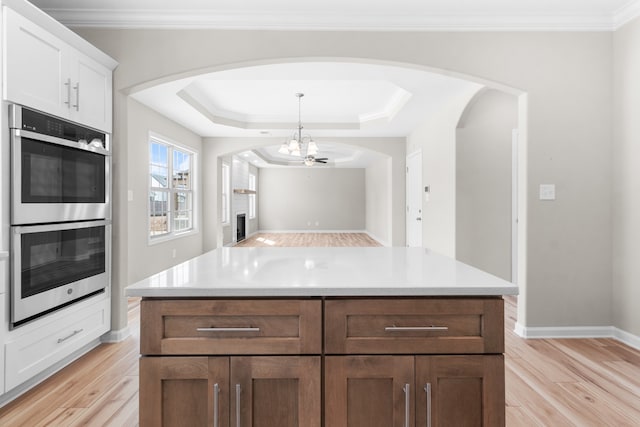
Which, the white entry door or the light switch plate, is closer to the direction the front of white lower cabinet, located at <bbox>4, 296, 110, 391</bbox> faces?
the light switch plate

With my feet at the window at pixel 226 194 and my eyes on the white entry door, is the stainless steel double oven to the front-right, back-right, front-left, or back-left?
front-right

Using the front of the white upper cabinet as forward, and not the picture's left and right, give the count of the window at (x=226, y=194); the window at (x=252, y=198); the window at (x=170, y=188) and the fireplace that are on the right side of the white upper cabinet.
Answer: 0

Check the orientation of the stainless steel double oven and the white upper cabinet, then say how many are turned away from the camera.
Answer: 0

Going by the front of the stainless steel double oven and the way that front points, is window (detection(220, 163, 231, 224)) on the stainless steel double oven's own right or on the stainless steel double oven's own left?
on the stainless steel double oven's own left

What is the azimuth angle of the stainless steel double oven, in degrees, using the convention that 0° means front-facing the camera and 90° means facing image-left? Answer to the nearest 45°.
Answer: approximately 315°

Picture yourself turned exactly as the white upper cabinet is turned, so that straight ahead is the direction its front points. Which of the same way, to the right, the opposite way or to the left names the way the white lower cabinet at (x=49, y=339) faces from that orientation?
the same way

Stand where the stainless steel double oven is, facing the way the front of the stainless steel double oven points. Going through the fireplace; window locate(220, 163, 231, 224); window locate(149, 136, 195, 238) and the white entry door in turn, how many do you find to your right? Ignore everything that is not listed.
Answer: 0

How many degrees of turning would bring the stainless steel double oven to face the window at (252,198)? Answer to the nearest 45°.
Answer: approximately 90° to its left

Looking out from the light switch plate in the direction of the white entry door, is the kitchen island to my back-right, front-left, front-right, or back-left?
back-left

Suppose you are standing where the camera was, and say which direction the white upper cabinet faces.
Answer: facing the viewer and to the right of the viewer

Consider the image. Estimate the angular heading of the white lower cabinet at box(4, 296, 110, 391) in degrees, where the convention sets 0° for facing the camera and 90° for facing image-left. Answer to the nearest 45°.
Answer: approximately 315°

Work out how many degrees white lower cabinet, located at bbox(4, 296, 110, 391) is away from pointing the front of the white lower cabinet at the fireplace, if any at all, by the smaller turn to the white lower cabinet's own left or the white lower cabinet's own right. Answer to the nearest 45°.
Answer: approximately 90° to the white lower cabinet's own left

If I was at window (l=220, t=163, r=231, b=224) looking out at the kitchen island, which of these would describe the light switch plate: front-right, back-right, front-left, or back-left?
front-left

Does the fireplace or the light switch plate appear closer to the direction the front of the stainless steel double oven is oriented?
the light switch plate

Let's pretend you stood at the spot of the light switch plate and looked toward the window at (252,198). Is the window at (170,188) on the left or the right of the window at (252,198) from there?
left

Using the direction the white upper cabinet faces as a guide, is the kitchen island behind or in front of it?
in front

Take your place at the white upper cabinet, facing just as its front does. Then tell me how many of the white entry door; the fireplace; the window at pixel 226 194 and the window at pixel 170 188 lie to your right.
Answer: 0

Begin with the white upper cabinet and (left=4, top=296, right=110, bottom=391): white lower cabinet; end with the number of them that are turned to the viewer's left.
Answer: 0

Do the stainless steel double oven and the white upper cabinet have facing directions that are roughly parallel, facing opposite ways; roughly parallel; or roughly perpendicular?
roughly parallel
